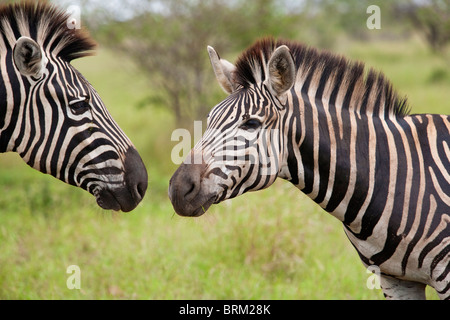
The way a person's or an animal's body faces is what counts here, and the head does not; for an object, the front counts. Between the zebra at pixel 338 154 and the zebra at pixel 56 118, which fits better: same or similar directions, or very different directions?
very different directions

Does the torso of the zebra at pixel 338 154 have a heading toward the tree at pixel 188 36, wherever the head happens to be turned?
no

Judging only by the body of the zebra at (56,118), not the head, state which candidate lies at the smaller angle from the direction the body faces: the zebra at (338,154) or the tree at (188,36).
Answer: the zebra

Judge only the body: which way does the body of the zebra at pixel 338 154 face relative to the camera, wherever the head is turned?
to the viewer's left

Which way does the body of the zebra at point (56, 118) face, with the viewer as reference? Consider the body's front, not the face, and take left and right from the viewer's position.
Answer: facing to the right of the viewer

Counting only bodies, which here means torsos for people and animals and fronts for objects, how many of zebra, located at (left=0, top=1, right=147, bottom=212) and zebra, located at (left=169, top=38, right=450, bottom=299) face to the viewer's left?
1

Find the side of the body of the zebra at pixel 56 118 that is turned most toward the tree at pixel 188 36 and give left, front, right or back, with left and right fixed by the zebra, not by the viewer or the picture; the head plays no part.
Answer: left

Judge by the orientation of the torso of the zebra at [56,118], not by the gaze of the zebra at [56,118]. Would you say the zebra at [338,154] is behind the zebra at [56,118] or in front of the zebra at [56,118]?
in front

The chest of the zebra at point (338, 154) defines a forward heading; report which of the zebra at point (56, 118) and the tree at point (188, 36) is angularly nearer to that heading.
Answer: the zebra

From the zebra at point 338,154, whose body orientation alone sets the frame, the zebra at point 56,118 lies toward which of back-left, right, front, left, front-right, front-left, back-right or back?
front
